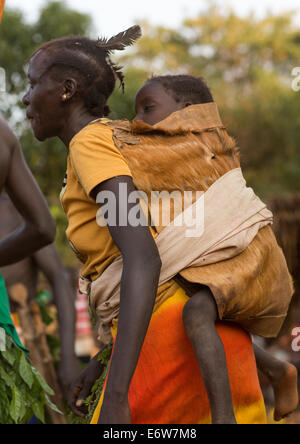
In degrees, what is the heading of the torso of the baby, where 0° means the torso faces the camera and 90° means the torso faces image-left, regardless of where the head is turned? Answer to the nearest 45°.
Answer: approximately 90°

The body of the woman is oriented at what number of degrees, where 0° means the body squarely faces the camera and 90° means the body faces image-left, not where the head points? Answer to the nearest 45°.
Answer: approximately 90°

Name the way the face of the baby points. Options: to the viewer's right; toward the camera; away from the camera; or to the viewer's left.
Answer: to the viewer's left

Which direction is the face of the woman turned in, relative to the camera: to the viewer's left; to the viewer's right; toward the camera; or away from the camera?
to the viewer's left
